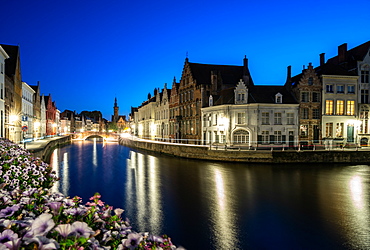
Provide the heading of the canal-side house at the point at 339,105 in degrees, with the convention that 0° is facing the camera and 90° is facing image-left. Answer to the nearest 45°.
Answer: approximately 0°

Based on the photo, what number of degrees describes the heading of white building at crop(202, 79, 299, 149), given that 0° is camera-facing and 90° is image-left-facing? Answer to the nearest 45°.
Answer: approximately 0°

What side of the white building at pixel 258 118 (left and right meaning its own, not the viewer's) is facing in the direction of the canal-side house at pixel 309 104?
left

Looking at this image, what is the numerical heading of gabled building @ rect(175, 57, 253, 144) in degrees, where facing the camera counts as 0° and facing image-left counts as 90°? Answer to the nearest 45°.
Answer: approximately 45°

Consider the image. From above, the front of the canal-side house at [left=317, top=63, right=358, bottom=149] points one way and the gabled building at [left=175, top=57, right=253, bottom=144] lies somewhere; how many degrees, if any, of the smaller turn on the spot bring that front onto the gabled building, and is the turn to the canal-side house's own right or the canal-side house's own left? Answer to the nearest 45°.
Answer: approximately 90° to the canal-side house's own right

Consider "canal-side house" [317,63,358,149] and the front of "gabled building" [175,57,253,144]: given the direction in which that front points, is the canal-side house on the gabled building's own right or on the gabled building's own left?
on the gabled building's own left

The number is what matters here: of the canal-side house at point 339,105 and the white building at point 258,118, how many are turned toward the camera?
2
